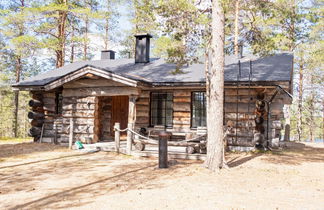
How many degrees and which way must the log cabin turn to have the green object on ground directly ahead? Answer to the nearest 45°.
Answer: approximately 90° to its right

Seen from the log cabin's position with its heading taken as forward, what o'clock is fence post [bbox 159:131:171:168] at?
The fence post is roughly at 12 o'clock from the log cabin.

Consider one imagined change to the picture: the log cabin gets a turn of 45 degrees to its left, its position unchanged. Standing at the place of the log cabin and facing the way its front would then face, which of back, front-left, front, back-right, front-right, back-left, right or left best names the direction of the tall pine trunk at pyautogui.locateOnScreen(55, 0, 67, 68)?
back

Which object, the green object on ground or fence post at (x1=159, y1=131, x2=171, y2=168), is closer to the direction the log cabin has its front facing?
the fence post

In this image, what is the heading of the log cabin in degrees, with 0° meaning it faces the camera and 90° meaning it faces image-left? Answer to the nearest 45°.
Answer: approximately 0°
